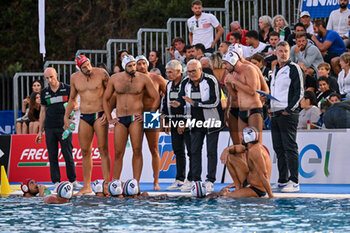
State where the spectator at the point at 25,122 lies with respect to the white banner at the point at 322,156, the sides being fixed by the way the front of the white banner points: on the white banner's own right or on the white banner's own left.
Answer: on the white banner's own right

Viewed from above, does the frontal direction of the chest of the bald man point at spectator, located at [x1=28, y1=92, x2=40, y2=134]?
no

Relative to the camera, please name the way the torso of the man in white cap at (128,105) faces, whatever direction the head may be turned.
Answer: toward the camera

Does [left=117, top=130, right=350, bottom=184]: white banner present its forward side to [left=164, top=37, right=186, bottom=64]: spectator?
no

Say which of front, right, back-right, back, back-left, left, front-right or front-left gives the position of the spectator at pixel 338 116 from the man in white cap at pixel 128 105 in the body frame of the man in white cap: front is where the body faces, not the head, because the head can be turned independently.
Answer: left

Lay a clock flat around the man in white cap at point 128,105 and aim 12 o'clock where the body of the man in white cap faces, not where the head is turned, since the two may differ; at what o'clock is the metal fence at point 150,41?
The metal fence is roughly at 6 o'clock from the man in white cap.

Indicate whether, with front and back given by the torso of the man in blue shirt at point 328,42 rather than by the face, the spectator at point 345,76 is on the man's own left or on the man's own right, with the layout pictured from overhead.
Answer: on the man's own left

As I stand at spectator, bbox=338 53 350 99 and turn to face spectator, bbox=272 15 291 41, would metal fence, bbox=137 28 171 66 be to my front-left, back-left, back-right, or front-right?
front-left

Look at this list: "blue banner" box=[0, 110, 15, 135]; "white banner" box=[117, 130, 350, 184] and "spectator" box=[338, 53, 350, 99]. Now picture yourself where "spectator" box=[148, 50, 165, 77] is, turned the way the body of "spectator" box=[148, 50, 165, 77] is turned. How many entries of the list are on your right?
1

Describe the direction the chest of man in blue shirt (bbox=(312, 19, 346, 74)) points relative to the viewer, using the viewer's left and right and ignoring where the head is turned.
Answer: facing to the left of the viewer

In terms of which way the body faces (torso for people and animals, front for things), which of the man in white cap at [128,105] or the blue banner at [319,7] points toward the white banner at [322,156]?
the blue banner

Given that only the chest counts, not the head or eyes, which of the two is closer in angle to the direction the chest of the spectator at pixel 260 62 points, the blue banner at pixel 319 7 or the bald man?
the bald man

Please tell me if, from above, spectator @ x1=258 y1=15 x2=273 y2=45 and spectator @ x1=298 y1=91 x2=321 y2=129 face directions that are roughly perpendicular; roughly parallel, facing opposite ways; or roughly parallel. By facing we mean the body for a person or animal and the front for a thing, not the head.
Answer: roughly parallel

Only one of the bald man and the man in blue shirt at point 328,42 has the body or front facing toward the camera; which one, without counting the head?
the bald man

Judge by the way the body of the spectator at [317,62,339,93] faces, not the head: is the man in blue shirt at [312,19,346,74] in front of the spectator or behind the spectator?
behind

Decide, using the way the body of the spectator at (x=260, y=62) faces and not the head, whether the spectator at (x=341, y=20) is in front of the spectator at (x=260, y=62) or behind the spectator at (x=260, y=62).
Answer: behind
